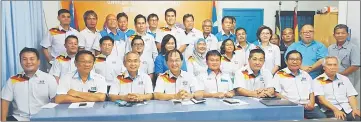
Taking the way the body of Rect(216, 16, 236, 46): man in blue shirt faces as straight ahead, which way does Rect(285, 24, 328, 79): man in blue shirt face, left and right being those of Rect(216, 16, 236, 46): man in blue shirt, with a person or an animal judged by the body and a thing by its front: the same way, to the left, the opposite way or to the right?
the same way

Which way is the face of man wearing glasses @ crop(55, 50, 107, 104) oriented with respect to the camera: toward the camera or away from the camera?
toward the camera

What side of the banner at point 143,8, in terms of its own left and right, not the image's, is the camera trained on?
front

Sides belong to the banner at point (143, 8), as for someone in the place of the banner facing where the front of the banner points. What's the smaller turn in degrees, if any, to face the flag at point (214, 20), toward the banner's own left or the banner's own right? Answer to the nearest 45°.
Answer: approximately 90° to the banner's own left

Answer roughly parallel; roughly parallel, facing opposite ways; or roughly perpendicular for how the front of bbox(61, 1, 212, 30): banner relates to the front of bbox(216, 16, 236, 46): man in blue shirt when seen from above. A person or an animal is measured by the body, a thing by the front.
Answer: roughly parallel

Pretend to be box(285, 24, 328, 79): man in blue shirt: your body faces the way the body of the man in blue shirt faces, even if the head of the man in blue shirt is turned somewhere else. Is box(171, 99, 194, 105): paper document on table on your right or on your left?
on your right

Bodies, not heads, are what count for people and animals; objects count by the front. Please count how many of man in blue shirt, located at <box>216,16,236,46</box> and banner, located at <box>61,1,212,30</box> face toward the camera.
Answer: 2

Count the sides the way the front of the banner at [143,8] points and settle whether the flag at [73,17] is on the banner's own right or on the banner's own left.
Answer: on the banner's own right

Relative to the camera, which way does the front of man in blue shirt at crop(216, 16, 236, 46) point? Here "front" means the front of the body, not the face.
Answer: toward the camera

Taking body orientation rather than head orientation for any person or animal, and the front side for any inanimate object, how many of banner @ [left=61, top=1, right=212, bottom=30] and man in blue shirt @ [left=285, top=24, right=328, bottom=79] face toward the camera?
2

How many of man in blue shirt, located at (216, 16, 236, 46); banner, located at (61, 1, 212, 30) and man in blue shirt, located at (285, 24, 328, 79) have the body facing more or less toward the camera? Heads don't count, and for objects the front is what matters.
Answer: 3

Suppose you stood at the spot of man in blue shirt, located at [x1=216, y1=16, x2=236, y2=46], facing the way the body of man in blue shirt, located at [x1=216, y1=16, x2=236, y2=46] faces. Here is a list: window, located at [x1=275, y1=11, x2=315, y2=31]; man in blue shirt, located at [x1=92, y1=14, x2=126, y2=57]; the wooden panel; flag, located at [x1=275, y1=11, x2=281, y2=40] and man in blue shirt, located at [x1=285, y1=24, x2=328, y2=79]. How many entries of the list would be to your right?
1
